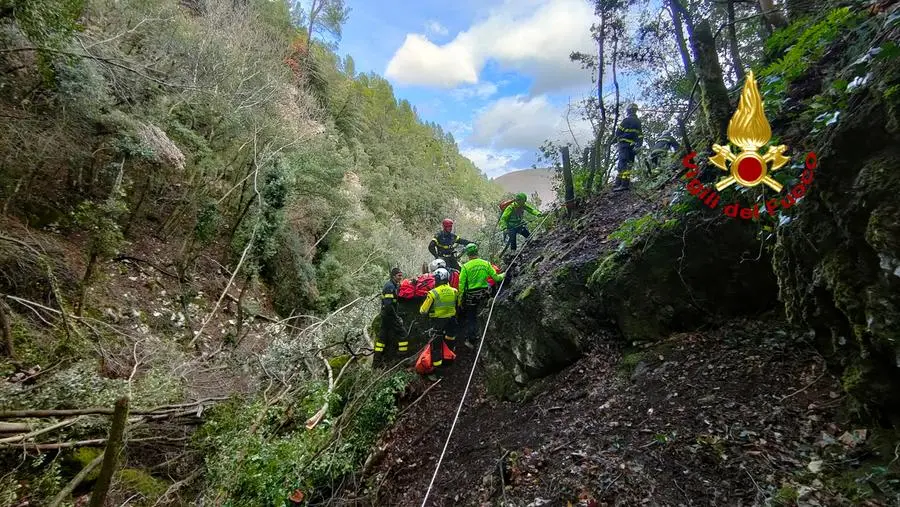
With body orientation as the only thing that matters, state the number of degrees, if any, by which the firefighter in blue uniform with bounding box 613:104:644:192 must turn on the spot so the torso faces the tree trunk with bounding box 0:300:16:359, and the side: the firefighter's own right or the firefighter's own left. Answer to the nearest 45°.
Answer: approximately 135° to the firefighter's own left
